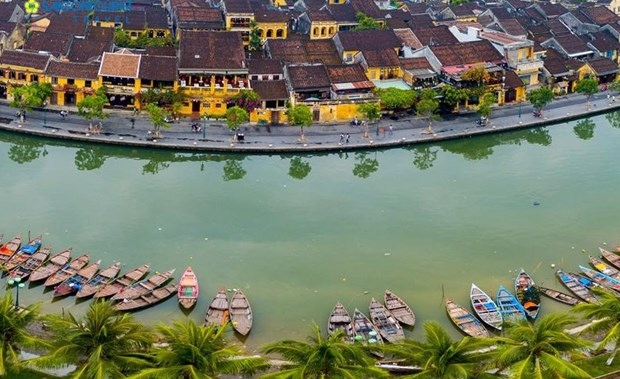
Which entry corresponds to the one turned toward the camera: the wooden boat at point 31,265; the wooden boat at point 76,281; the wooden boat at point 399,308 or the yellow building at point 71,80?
the yellow building

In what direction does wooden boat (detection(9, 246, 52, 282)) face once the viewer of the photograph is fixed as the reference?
facing away from the viewer and to the right of the viewer

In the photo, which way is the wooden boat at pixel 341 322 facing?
away from the camera

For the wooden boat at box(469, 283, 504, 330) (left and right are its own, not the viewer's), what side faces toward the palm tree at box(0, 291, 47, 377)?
left

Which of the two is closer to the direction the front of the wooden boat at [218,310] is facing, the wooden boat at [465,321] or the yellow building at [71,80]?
the yellow building

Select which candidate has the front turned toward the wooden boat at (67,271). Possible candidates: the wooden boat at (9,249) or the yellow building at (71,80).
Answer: the yellow building

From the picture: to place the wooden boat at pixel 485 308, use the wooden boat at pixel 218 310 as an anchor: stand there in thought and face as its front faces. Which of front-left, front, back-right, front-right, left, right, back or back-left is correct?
right

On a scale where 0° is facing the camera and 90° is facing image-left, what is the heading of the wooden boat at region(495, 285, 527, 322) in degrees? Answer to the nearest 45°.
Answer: approximately 135°

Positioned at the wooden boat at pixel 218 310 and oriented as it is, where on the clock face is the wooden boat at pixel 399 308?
the wooden boat at pixel 399 308 is roughly at 3 o'clock from the wooden boat at pixel 218 310.

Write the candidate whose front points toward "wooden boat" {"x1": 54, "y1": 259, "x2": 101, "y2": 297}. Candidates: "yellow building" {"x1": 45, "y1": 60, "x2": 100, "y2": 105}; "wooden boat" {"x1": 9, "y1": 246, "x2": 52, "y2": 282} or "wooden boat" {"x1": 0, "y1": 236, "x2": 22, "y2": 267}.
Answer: the yellow building

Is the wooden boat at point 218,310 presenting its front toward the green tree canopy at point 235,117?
yes

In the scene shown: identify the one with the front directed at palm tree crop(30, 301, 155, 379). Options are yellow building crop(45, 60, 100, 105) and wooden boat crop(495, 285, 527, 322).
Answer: the yellow building

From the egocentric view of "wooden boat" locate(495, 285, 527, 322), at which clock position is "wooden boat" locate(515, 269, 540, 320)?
"wooden boat" locate(515, 269, 540, 320) is roughly at 3 o'clock from "wooden boat" locate(495, 285, 527, 322).

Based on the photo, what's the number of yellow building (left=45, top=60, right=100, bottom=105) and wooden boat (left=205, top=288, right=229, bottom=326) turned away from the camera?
1

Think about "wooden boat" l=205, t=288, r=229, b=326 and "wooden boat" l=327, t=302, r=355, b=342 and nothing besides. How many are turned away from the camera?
2
